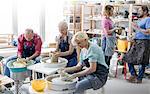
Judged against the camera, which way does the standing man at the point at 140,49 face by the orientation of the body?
to the viewer's left

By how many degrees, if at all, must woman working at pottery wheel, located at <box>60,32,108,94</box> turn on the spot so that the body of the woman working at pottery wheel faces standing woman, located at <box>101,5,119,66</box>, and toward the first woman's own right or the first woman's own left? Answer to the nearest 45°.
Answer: approximately 90° to the first woman's own right

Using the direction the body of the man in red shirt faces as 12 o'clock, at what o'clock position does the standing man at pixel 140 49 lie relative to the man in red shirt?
The standing man is roughly at 9 o'clock from the man in red shirt.

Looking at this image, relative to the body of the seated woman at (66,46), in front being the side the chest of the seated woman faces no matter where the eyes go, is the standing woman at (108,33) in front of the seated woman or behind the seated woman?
behind

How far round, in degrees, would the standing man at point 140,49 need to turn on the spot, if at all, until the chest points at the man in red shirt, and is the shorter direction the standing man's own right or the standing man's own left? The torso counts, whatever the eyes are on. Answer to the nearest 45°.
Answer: approximately 45° to the standing man's own left

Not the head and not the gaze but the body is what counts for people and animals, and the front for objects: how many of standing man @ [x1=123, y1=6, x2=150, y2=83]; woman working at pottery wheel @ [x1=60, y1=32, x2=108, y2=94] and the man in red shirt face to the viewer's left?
2

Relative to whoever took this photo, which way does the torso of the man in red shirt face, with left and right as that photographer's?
facing the viewer

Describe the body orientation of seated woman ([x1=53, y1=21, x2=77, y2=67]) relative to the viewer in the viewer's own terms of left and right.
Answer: facing the viewer and to the left of the viewer

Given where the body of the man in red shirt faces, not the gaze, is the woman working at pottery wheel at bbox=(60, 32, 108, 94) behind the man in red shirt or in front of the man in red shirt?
in front

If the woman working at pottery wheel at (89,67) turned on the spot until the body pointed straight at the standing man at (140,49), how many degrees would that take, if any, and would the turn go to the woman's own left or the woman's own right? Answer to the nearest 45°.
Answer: approximately 135° to the woman's own right

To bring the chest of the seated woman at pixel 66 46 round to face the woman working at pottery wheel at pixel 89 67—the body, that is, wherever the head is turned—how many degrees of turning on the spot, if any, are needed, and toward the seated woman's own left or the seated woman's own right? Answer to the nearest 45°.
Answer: approximately 45° to the seated woman's own left
